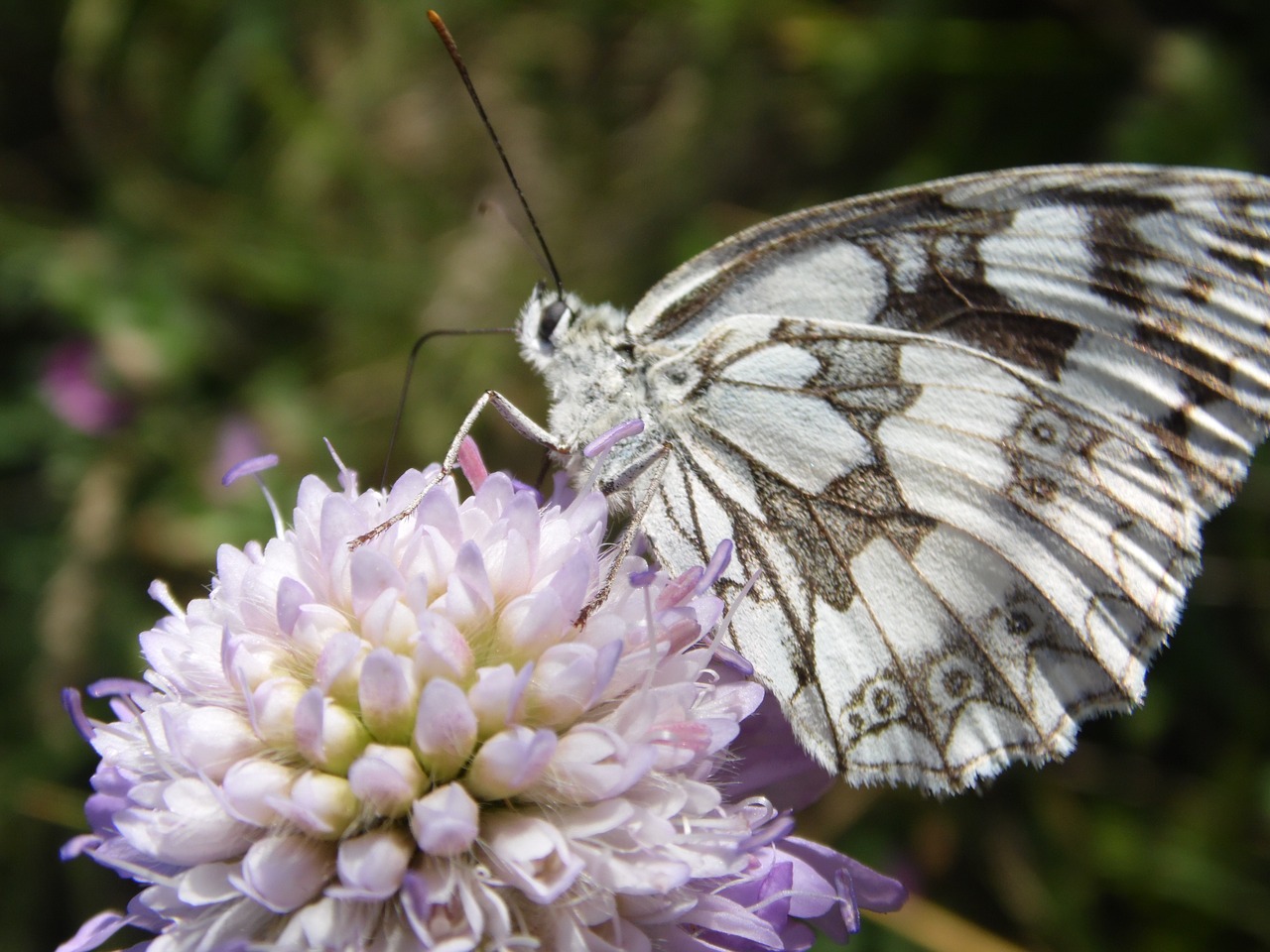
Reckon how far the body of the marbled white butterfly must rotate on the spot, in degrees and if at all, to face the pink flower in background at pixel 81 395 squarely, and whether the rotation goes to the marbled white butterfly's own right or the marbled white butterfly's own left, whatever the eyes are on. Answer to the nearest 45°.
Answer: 0° — it already faces it

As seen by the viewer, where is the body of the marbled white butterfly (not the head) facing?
to the viewer's left
